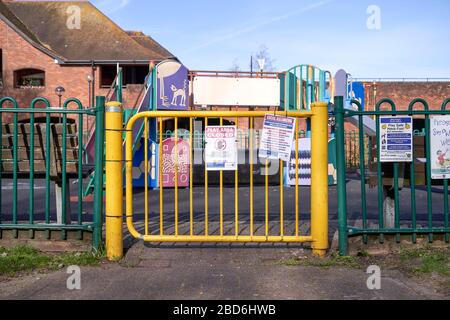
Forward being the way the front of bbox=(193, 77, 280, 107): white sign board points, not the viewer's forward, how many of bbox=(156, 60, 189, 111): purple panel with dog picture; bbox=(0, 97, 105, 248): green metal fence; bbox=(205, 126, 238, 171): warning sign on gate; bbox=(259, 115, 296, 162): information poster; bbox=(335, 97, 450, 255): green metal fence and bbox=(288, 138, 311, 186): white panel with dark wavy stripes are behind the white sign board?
0

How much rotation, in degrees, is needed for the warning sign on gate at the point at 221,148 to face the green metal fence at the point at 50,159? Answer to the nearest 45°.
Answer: approximately 90° to its right

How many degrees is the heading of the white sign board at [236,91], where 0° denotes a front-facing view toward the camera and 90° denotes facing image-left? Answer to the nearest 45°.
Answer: approximately 0°

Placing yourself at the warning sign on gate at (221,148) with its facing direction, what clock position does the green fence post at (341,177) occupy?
The green fence post is roughly at 9 o'clock from the warning sign on gate.

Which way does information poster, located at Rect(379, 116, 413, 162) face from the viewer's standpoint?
toward the camera

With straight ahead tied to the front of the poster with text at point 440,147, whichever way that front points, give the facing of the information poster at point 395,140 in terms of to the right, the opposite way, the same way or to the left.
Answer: the same way

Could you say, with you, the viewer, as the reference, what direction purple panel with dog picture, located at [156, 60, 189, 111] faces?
facing the viewer

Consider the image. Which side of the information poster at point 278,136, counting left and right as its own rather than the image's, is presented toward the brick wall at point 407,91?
back

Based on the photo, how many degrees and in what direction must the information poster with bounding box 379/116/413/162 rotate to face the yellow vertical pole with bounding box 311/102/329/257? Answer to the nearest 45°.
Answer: approximately 45° to its right

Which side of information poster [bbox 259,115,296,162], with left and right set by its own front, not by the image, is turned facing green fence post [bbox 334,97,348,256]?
left

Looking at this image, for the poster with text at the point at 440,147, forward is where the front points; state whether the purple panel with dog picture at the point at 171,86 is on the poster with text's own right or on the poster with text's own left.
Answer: on the poster with text's own right

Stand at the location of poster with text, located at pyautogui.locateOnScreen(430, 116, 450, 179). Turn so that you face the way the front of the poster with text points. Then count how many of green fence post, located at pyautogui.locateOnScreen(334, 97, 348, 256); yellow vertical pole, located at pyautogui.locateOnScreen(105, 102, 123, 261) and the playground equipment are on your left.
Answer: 0

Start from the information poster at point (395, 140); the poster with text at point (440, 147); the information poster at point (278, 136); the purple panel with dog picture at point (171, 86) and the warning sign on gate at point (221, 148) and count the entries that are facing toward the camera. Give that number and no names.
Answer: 5

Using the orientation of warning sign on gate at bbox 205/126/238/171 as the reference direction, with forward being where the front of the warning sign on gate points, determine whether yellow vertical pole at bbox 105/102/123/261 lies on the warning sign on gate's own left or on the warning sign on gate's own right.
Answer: on the warning sign on gate's own right

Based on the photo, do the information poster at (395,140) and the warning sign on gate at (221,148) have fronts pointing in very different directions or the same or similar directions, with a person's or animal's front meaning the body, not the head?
same or similar directions

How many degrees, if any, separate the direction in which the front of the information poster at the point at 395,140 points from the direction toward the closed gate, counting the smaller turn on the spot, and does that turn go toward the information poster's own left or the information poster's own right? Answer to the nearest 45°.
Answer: approximately 90° to the information poster's own right

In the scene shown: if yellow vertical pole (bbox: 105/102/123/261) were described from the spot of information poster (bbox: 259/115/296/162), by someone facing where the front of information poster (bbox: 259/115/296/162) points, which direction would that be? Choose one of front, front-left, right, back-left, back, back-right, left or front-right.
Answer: right

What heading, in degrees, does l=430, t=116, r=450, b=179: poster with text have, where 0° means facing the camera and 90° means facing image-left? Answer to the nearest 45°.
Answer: approximately 0°

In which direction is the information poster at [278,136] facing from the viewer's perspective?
toward the camera
